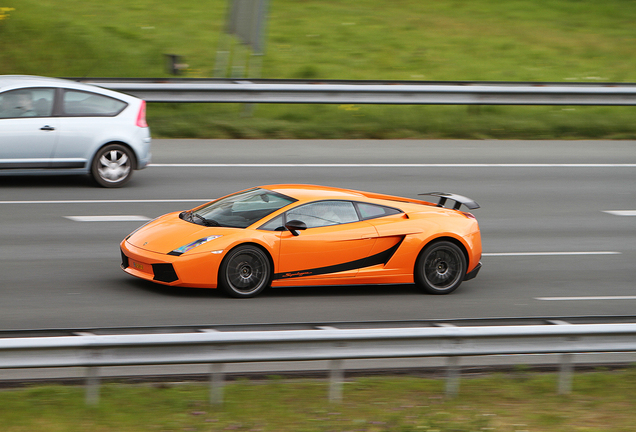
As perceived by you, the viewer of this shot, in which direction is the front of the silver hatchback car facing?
facing to the left of the viewer

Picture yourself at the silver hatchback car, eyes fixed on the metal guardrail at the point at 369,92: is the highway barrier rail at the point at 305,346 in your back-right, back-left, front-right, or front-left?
back-right

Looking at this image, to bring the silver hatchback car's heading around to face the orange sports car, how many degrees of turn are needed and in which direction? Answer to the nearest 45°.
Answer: approximately 135° to its left

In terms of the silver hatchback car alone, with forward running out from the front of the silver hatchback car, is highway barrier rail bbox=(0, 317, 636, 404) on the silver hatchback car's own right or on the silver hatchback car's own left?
on the silver hatchback car's own left
